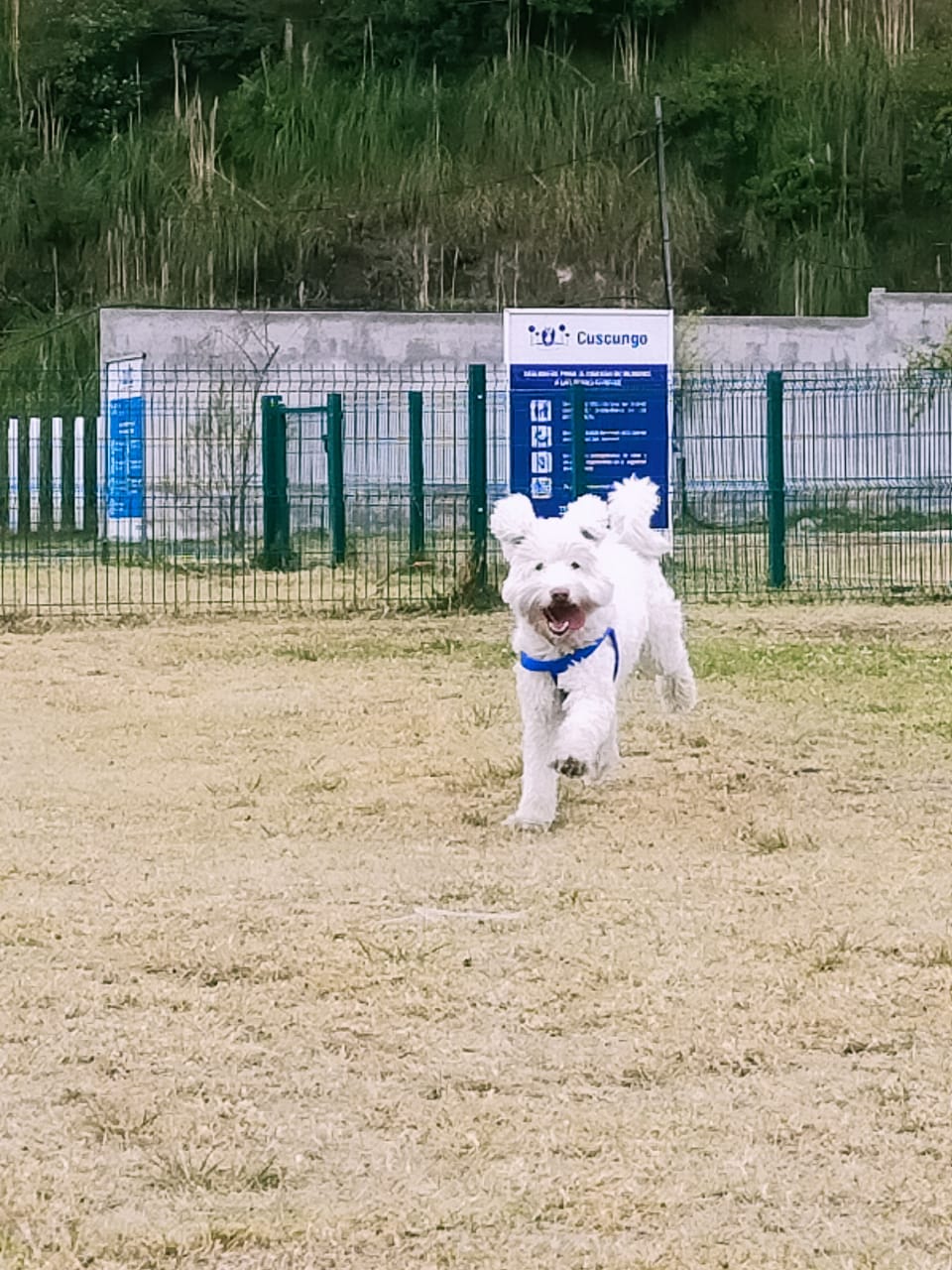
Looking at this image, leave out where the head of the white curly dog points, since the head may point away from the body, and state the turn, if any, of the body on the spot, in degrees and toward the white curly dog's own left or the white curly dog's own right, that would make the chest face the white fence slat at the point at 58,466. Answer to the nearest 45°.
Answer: approximately 135° to the white curly dog's own right

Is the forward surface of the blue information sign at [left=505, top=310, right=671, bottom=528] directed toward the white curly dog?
yes

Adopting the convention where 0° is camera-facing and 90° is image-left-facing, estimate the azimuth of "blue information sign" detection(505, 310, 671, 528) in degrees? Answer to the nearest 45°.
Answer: approximately 0°

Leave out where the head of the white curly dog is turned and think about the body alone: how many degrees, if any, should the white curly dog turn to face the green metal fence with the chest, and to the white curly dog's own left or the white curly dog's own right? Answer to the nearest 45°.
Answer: approximately 135° to the white curly dog's own right

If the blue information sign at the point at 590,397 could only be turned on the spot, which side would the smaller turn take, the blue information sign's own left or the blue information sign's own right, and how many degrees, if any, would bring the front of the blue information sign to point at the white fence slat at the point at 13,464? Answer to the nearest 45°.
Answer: approximately 135° to the blue information sign's own right
